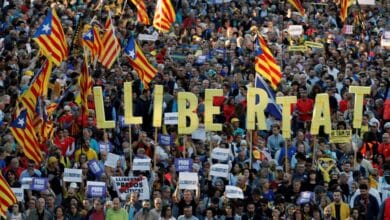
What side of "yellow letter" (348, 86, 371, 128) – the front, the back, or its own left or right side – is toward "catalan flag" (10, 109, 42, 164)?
right

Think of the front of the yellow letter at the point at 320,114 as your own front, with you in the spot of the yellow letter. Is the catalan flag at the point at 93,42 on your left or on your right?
on your right

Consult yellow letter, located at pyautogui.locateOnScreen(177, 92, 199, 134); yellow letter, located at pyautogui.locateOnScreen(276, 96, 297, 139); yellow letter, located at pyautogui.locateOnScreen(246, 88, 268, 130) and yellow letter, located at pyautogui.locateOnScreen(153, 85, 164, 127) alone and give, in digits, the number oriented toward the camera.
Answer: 4

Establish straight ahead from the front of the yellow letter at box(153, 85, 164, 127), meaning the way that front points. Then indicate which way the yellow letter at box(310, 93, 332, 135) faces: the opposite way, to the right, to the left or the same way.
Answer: the same way

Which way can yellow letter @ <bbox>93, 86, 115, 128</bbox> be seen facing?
toward the camera

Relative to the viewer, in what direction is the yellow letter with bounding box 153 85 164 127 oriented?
toward the camera

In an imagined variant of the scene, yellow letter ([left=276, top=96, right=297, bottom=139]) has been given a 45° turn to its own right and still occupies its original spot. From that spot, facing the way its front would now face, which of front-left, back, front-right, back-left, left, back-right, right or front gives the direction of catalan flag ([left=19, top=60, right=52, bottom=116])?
front-right

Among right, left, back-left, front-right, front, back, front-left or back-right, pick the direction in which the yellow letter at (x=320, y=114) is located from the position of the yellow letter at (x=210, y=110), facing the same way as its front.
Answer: left

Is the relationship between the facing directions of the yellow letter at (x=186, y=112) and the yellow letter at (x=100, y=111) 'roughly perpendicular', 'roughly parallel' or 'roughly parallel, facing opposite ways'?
roughly parallel

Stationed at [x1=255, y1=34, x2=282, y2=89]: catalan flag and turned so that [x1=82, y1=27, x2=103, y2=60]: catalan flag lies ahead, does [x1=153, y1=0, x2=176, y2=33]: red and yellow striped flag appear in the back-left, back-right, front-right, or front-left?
front-right

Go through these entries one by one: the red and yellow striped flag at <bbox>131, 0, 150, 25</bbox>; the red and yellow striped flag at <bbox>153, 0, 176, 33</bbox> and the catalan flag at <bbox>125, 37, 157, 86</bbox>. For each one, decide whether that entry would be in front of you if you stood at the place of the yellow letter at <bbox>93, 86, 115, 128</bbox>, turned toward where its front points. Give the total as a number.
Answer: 0

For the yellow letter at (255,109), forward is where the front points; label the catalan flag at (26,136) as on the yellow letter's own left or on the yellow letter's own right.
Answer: on the yellow letter's own right

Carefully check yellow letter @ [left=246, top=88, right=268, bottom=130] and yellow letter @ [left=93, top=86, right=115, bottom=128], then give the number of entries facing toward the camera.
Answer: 2

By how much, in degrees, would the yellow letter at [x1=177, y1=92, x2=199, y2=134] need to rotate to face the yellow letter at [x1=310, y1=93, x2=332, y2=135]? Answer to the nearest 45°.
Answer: approximately 90° to its left
